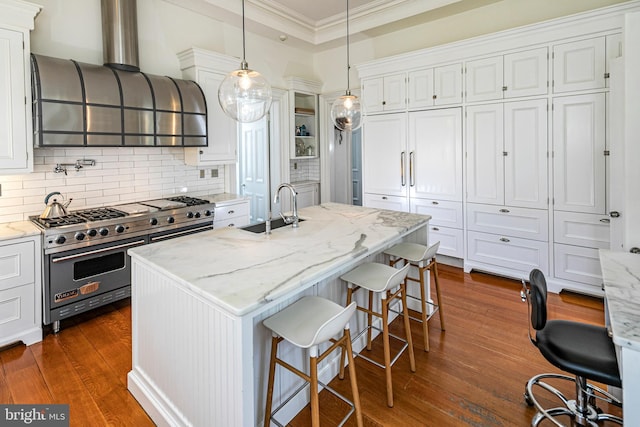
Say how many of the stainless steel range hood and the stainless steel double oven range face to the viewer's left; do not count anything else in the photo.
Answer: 0

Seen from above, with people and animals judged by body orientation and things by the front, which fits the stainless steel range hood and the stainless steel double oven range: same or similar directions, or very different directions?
same or similar directions

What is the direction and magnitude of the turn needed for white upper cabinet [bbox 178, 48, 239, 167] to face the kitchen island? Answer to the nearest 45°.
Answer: approximately 45° to its right

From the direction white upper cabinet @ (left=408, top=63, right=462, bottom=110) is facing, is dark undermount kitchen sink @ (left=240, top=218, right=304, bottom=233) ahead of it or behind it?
ahead

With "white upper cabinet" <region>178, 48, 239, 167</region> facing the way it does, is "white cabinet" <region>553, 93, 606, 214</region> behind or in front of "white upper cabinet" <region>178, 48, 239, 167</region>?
in front

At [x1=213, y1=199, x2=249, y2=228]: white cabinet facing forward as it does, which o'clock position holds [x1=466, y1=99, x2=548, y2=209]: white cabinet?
[x1=466, y1=99, x2=548, y2=209]: white cabinet is roughly at 11 o'clock from [x1=213, y1=199, x2=249, y2=228]: white cabinet.

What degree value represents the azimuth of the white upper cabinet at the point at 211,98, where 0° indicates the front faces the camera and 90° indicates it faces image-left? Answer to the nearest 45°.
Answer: approximately 315°

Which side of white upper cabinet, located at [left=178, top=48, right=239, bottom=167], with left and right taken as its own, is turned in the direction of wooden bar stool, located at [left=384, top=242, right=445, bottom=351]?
front

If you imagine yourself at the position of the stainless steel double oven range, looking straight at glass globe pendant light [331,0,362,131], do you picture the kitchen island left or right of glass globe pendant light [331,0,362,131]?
right

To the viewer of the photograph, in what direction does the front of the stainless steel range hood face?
facing the viewer and to the right of the viewer

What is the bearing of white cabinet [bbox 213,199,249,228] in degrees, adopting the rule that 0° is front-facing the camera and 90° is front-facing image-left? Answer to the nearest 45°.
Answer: approximately 315°

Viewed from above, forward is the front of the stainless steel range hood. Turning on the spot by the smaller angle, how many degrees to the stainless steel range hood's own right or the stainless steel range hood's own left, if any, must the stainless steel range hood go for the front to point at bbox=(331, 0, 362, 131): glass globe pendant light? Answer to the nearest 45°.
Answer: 0° — it already faces it

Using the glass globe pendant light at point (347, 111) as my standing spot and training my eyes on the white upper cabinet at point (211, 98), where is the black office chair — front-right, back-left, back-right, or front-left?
back-left
